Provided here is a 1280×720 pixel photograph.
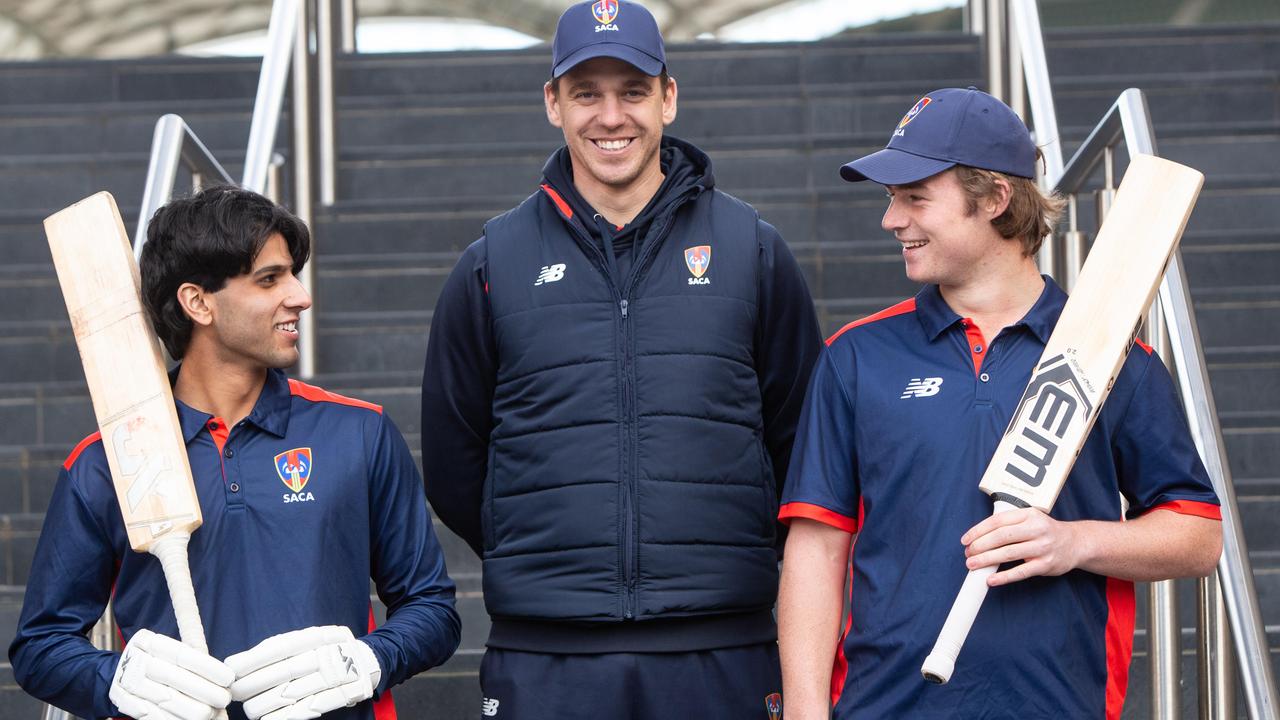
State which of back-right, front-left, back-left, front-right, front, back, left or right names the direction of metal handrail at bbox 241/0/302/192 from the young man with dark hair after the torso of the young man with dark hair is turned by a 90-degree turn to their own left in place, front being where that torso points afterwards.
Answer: left

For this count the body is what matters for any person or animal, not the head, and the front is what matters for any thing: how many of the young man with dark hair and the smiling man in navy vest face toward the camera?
2

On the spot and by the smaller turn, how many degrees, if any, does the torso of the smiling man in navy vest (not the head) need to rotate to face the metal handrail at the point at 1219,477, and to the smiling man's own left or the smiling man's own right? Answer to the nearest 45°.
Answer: approximately 90° to the smiling man's own left

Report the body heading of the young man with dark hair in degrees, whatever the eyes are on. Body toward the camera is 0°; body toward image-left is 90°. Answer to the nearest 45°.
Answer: approximately 0°

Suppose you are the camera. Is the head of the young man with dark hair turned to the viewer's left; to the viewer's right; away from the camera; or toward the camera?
to the viewer's right

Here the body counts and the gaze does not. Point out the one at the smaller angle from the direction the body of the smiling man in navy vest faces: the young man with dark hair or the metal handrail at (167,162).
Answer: the young man with dark hair

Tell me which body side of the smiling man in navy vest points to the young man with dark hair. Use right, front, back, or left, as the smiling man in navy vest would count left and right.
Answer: right

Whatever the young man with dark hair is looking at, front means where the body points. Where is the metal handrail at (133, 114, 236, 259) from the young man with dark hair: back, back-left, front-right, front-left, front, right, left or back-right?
back
